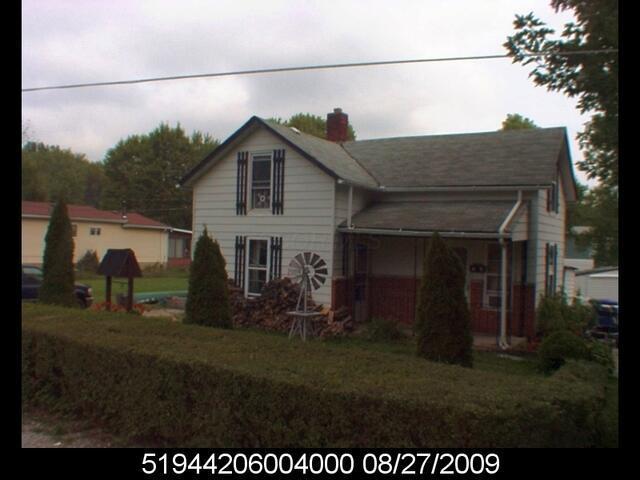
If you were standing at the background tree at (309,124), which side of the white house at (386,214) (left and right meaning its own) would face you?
back

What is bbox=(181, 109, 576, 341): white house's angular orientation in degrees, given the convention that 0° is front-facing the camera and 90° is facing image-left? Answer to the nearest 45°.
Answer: approximately 0°

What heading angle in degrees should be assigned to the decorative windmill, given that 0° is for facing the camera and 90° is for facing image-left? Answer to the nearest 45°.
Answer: approximately 0°
